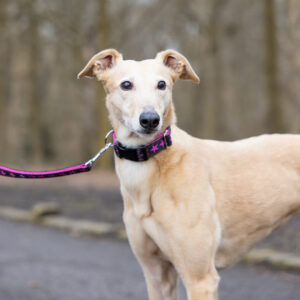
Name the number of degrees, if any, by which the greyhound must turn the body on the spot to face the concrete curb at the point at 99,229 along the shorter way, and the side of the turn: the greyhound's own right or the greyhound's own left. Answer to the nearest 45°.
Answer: approximately 135° to the greyhound's own right

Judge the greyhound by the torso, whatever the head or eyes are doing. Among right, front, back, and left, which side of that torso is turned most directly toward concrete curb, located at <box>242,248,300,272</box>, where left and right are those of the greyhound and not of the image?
back

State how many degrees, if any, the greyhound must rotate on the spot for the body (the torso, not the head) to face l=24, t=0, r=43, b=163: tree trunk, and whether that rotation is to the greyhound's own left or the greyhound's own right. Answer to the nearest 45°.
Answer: approximately 135° to the greyhound's own right

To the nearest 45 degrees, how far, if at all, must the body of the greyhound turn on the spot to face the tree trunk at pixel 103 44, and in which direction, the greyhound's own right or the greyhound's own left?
approximately 135° to the greyhound's own right

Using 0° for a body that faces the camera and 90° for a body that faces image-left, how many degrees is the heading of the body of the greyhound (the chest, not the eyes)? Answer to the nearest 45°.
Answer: approximately 45°

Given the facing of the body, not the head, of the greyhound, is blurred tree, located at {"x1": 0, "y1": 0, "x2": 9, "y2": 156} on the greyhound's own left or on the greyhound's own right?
on the greyhound's own right

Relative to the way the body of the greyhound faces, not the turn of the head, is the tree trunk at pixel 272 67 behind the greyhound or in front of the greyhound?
behind
